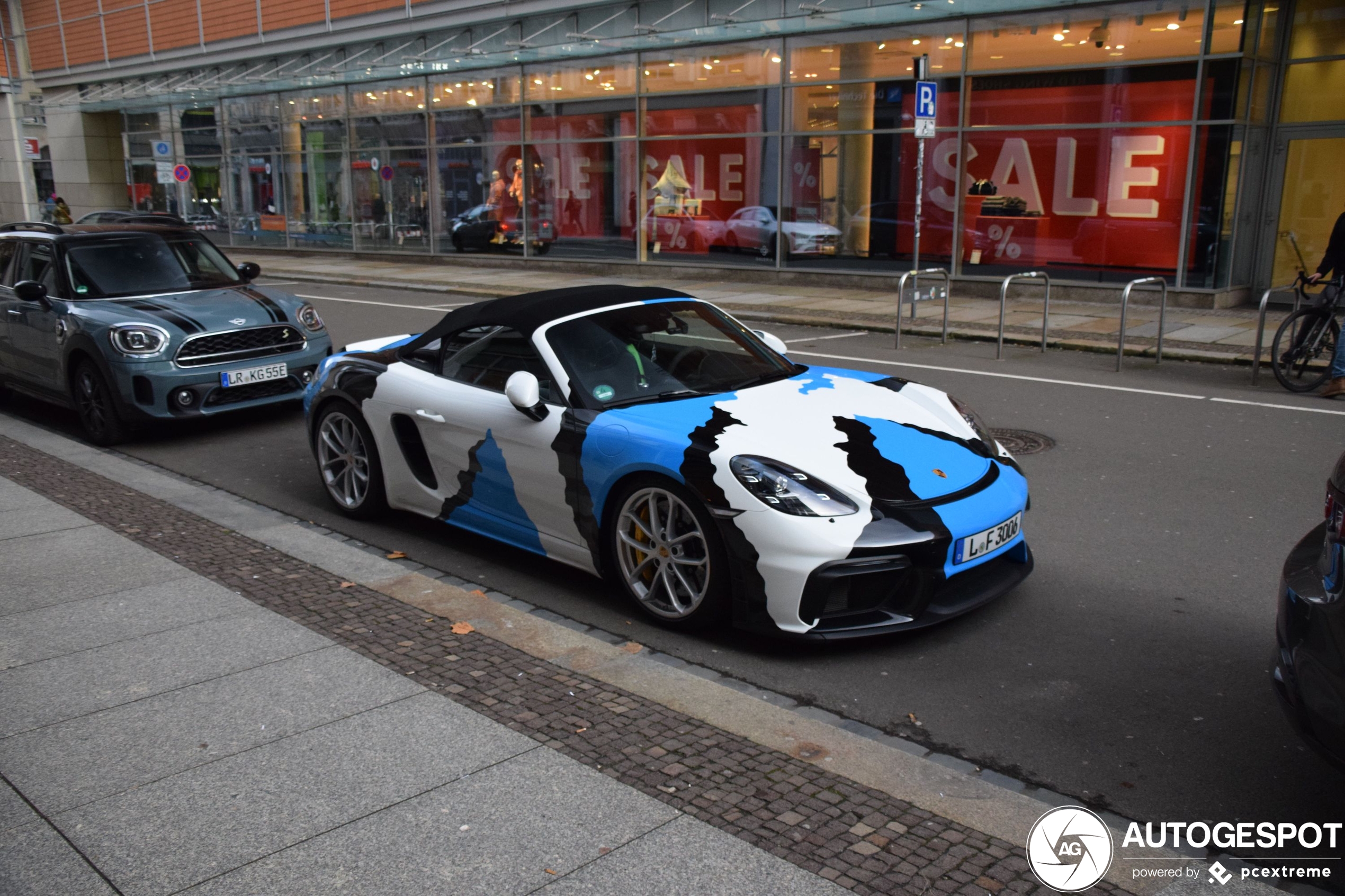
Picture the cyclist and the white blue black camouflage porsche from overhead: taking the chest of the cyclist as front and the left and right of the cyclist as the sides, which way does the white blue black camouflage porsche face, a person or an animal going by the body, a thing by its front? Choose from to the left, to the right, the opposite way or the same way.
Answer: the opposite way

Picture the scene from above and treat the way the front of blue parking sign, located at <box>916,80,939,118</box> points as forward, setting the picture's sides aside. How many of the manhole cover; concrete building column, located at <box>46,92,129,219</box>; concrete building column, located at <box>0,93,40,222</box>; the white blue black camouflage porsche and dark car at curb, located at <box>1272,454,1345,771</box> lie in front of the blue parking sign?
3

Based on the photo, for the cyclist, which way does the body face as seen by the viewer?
to the viewer's left

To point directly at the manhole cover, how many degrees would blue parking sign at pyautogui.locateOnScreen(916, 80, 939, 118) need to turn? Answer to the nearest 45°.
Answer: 0° — it already faces it

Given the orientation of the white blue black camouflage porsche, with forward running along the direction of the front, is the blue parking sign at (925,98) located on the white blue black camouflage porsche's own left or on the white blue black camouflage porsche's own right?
on the white blue black camouflage porsche's own left

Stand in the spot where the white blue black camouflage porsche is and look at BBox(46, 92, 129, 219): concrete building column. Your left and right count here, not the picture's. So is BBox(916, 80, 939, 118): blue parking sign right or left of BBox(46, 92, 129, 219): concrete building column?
right

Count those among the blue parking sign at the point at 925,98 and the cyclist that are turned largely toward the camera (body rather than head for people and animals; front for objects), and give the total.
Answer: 1

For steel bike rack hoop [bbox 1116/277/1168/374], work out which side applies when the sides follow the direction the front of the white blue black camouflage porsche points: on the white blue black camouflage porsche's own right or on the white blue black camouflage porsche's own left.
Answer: on the white blue black camouflage porsche's own left

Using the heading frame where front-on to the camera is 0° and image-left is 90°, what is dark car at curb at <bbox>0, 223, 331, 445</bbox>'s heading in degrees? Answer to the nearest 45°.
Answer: approximately 315°

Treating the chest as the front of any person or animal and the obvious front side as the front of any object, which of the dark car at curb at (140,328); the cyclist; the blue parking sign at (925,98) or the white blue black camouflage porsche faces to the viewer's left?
the cyclist

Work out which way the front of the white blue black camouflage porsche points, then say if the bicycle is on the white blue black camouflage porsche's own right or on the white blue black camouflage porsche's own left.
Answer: on the white blue black camouflage porsche's own left

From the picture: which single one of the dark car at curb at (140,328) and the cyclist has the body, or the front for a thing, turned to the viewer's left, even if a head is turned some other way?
the cyclist

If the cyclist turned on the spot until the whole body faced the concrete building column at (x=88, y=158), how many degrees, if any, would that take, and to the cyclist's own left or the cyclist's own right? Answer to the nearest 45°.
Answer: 0° — they already face it

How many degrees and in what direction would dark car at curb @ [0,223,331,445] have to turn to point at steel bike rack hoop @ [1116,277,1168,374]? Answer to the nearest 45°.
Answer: approximately 45° to its left
